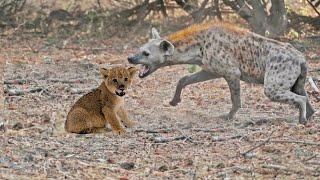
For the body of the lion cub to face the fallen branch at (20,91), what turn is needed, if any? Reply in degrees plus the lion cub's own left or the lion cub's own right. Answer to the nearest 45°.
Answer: approximately 180°

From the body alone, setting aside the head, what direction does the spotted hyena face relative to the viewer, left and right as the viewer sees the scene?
facing to the left of the viewer

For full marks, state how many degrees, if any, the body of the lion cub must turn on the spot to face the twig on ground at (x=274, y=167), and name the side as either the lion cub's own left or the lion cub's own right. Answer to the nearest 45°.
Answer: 0° — it already faces it

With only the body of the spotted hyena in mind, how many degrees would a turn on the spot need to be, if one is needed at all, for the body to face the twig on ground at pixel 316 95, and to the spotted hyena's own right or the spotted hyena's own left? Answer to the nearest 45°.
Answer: approximately 135° to the spotted hyena's own right

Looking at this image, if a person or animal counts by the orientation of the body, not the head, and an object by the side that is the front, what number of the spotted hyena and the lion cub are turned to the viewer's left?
1

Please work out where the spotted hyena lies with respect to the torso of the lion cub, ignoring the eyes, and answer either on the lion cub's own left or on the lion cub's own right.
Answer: on the lion cub's own left

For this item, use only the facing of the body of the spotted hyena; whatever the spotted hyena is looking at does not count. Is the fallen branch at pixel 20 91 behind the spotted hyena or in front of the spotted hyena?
in front

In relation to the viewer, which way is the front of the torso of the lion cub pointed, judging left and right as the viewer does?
facing the viewer and to the right of the viewer

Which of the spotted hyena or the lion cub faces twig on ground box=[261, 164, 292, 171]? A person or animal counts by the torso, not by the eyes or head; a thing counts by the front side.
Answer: the lion cub

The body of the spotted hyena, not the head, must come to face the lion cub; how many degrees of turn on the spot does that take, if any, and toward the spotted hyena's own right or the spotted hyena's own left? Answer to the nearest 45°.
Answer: approximately 45° to the spotted hyena's own left

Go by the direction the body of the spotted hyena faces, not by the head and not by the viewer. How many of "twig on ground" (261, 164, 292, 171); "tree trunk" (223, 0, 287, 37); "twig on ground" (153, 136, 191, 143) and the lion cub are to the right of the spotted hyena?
1
